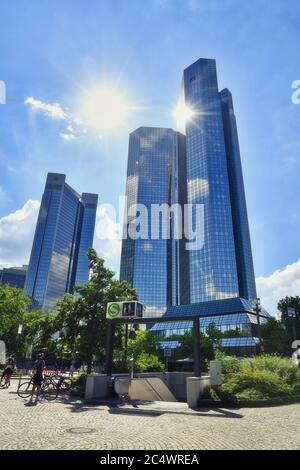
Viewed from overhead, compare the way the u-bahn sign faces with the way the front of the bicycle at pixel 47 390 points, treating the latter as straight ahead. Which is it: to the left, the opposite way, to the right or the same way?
to the left

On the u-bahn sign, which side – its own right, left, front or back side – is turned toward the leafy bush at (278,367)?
left

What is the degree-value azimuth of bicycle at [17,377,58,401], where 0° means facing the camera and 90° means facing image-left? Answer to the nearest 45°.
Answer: approximately 90°

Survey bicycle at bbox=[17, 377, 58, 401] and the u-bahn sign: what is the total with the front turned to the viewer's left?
1

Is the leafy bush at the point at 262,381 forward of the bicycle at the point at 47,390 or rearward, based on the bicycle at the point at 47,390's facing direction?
rearward

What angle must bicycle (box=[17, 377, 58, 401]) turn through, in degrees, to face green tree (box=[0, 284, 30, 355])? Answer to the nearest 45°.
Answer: approximately 90° to its right
